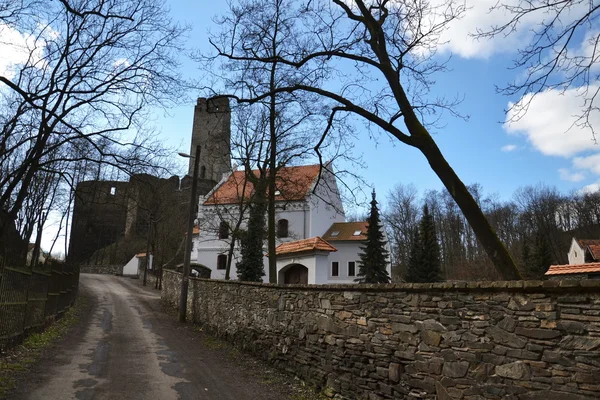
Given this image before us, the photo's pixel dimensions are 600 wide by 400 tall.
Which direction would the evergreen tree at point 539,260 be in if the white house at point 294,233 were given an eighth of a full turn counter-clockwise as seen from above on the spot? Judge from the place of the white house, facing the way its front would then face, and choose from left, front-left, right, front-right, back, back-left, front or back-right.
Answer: front-left

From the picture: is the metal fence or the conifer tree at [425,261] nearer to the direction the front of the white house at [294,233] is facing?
the metal fence

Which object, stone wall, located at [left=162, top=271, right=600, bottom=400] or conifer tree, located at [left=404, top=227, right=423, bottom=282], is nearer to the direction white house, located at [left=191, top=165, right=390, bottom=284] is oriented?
the stone wall

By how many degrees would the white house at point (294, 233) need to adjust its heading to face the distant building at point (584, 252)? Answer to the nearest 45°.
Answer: approximately 90° to its left

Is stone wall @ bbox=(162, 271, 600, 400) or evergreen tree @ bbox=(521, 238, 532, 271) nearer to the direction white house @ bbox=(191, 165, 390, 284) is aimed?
the stone wall

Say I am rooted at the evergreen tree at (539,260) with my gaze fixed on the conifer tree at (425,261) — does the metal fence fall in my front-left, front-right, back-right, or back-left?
front-left

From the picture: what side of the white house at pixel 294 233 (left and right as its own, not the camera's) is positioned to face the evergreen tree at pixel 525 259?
left

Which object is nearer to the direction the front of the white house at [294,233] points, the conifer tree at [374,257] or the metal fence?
the metal fence

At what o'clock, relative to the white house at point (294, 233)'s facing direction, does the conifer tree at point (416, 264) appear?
The conifer tree is roughly at 10 o'clock from the white house.

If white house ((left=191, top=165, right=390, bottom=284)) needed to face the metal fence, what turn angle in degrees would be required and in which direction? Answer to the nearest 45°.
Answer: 0° — it already faces it

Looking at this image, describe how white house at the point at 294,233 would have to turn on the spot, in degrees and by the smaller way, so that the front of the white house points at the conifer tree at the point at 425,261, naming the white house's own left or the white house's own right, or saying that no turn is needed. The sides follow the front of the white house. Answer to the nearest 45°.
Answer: approximately 45° to the white house's own left

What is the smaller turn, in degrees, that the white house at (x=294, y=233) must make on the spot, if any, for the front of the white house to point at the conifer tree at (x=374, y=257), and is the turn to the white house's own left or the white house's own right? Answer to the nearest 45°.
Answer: approximately 45° to the white house's own left

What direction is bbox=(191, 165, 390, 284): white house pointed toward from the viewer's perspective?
toward the camera

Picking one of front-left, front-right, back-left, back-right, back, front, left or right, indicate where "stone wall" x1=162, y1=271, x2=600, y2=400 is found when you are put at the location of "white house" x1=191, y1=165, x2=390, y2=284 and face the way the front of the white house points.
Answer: front
